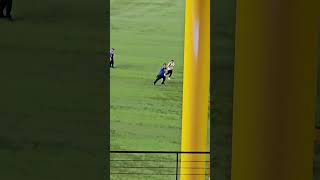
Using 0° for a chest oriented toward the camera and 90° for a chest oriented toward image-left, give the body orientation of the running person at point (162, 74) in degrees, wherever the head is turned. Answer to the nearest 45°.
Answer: approximately 270°

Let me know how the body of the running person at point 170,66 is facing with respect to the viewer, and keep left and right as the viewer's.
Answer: facing to the right of the viewer

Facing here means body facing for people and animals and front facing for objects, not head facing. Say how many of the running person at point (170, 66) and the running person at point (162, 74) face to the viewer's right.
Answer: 2
